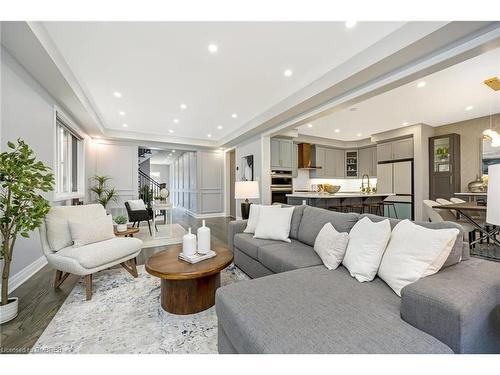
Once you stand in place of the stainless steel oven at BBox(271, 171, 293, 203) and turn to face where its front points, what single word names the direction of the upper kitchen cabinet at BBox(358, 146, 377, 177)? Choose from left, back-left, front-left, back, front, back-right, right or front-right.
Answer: back-left

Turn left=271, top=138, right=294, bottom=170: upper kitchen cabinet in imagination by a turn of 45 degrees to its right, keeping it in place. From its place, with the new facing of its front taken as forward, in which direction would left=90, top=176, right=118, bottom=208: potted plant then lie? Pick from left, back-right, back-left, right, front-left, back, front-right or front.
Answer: front-right

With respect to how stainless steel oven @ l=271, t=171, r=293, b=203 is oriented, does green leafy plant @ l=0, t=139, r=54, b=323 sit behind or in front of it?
in front

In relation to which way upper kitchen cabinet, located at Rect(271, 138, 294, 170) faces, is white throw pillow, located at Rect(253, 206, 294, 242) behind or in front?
in front

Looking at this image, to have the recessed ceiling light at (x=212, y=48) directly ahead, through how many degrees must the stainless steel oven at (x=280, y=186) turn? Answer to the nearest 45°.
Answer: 0° — it already faces it

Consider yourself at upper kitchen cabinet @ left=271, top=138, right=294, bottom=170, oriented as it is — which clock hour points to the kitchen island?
The kitchen island is roughly at 10 o'clock from the upper kitchen cabinet.

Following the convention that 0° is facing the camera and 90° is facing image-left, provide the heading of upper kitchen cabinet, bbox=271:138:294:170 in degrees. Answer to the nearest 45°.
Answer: approximately 0°

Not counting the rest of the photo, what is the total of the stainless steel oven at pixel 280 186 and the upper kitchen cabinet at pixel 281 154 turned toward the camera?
2

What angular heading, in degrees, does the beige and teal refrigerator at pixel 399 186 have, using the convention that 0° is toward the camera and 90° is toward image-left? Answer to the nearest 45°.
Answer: approximately 45°

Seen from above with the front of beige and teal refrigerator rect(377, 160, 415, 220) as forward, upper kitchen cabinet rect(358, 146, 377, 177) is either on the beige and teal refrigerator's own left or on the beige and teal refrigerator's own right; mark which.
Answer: on the beige and teal refrigerator's own right

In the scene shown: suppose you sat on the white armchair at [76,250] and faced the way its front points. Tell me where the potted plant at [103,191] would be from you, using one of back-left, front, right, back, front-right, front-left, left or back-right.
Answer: back-left
